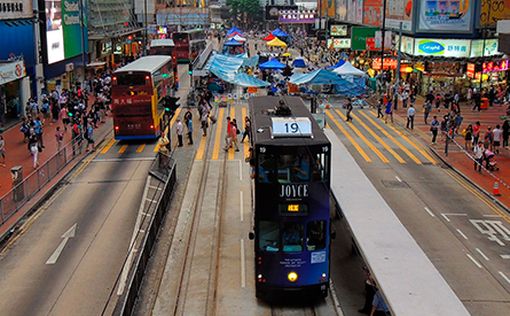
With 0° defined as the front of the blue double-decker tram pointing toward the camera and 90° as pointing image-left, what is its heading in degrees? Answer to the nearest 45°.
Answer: approximately 0°

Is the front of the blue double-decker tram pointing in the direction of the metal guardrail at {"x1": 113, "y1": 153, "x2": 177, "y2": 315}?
no

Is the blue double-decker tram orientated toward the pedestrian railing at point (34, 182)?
no

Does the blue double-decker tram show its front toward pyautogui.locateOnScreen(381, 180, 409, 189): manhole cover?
no

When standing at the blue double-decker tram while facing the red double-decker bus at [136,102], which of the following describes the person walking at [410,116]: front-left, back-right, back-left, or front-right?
front-right

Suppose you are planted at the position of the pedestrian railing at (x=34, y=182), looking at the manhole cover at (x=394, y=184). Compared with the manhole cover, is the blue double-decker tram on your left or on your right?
right

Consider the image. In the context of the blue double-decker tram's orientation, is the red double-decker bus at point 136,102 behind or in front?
behind

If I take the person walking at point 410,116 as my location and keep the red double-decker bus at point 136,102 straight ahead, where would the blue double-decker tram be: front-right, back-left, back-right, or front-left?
front-left

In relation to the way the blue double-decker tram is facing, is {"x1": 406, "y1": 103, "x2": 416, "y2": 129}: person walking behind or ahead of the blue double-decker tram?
behind

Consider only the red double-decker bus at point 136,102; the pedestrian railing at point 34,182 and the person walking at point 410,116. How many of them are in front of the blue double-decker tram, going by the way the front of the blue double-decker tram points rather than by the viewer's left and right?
0
